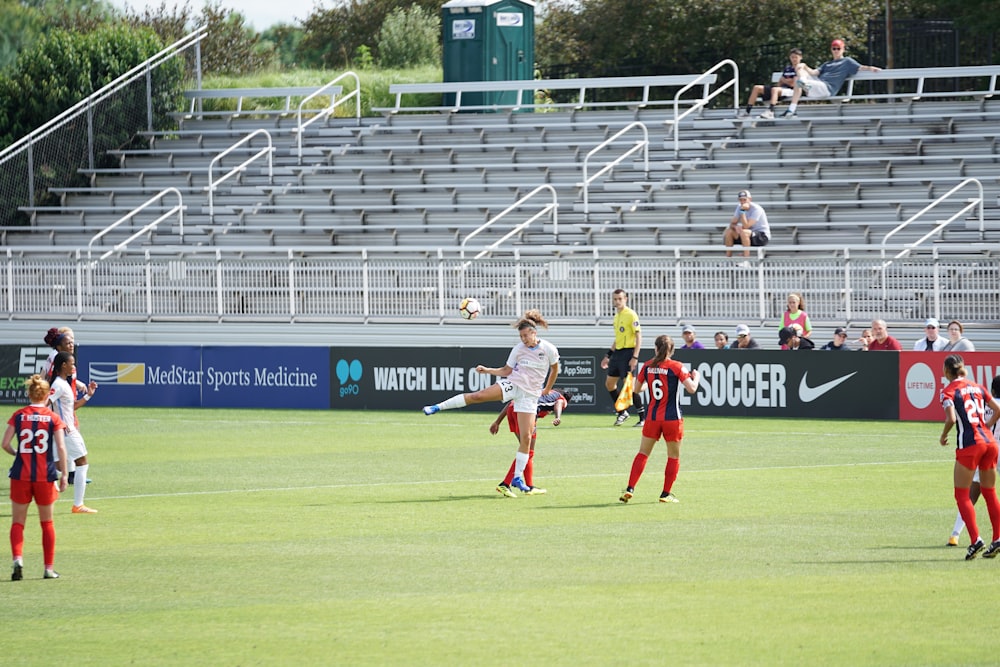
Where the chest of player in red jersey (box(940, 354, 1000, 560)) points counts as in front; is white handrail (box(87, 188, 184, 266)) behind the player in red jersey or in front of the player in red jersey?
in front

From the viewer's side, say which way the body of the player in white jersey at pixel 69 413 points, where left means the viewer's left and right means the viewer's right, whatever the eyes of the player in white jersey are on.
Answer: facing to the right of the viewer

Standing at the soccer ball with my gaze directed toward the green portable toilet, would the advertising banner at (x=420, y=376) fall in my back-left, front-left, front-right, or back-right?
front-left

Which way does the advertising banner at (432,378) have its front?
toward the camera

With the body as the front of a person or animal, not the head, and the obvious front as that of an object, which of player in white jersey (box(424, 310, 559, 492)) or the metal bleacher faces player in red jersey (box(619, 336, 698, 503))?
the metal bleacher

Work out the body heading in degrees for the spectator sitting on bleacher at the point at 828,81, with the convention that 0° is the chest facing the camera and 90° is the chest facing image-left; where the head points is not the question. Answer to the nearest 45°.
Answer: approximately 45°

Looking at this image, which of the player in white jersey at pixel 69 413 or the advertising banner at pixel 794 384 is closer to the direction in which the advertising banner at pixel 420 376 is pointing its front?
the player in white jersey

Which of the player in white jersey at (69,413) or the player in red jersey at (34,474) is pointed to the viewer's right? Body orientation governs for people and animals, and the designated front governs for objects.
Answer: the player in white jersey

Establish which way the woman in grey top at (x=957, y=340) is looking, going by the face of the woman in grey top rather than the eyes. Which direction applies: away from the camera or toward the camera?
toward the camera

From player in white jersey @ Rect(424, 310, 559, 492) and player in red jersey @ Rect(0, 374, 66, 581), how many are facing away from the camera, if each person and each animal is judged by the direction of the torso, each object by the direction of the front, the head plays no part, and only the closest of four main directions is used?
1

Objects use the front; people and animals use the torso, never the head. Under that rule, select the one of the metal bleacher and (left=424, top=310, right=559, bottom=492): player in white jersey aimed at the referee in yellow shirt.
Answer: the metal bleacher

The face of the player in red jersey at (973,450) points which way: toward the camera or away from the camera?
away from the camera

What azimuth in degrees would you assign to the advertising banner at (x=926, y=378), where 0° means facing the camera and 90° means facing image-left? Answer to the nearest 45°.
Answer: approximately 0°

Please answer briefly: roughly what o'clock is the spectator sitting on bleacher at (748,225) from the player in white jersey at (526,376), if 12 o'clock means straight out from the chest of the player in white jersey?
The spectator sitting on bleacher is roughly at 5 o'clock from the player in white jersey.
